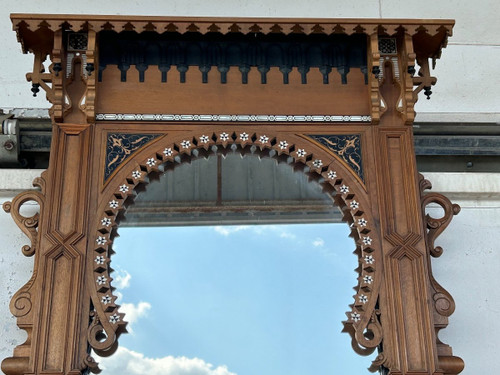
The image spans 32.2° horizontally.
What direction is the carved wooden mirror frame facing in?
toward the camera
